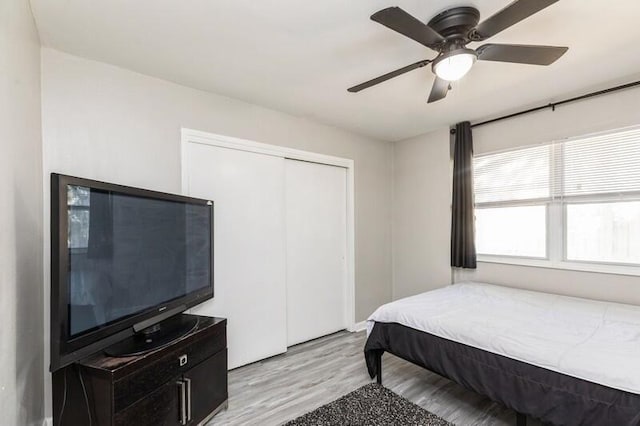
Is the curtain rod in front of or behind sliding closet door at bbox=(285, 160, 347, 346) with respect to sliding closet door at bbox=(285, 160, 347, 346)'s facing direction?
in front

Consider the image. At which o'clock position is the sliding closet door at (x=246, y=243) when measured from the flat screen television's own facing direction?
The sliding closet door is roughly at 9 o'clock from the flat screen television.

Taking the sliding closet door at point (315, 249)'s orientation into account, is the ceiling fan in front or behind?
in front

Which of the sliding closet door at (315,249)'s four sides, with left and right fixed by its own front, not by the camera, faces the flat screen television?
right

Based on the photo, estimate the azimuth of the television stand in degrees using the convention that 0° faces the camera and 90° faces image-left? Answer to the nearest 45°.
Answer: approximately 315°

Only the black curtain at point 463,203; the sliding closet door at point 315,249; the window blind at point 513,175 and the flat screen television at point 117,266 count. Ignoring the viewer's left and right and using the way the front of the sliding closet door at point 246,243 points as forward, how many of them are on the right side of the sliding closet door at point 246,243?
1

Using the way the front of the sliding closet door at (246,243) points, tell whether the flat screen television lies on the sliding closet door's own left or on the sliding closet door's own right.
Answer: on the sliding closet door's own right

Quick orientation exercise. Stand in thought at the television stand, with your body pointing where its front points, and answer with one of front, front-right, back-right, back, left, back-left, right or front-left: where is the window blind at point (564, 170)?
front-left

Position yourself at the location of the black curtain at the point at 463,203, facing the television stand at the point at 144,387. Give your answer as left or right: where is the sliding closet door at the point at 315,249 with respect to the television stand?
right

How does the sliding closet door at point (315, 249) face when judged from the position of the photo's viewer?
facing the viewer and to the right of the viewer
